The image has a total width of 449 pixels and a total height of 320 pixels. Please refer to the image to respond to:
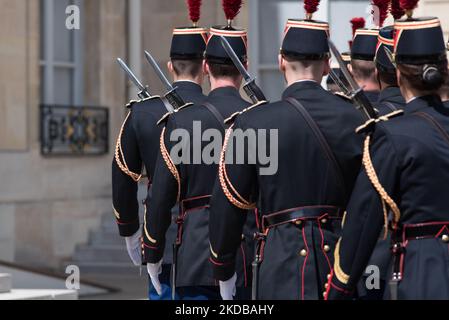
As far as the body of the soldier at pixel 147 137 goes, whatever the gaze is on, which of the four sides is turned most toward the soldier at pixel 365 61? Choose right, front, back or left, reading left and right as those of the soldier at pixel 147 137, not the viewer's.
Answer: right

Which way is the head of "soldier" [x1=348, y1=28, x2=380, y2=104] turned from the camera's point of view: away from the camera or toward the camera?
away from the camera

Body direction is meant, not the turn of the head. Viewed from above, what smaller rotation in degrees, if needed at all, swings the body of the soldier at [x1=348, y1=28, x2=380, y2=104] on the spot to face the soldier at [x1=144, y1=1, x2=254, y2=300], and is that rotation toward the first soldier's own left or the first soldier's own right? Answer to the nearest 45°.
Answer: approximately 135° to the first soldier's own left

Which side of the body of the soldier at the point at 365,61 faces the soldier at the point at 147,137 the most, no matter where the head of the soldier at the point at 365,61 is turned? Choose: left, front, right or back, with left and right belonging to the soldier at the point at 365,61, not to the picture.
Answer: left

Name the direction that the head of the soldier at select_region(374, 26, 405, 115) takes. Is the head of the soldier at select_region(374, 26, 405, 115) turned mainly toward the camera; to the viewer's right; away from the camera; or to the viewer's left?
away from the camera

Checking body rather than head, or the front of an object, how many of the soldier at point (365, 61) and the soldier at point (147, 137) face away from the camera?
2

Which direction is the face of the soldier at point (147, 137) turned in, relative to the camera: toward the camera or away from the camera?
away from the camera

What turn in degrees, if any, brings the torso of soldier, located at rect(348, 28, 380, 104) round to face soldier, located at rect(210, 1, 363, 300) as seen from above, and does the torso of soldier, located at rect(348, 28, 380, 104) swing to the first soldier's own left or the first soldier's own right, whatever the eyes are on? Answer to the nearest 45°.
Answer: approximately 180°

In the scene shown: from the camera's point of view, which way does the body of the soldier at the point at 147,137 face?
away from the camera

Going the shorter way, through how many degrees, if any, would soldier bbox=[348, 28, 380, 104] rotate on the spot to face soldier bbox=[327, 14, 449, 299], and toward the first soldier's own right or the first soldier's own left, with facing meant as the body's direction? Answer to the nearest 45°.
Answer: approximately 180°

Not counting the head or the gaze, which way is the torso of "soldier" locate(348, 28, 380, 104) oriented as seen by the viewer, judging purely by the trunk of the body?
away from the camera

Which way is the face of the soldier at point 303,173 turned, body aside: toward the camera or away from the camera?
away from the camera
